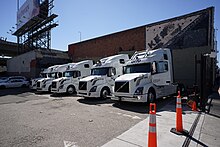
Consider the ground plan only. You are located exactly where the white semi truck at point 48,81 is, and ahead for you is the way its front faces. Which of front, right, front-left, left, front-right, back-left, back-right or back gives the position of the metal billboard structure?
back-right

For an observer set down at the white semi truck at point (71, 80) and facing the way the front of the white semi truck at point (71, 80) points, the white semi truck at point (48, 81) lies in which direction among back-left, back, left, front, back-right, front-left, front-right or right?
right

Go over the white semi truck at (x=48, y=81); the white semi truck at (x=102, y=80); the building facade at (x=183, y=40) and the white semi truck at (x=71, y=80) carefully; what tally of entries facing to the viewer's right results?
0

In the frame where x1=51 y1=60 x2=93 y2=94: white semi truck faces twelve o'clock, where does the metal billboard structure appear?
The metal billboard structure is roughly at 4 o'clock from the white semi truck.

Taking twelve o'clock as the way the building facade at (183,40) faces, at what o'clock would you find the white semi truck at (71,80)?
The white semi truck is roughly at 1 o'clock from the building facade.

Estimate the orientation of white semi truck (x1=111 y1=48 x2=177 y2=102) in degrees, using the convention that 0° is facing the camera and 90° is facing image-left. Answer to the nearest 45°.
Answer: approximately 45°

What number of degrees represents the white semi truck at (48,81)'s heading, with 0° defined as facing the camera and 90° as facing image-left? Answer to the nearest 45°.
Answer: approximately 45°

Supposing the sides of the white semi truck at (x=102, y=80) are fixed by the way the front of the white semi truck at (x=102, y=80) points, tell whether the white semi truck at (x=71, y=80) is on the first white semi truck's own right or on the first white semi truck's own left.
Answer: on the first white semi truck's own right

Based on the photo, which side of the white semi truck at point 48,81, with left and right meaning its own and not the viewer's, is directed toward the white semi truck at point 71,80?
left

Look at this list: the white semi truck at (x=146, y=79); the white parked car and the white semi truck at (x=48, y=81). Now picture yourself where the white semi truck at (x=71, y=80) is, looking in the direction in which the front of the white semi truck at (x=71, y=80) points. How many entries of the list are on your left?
1

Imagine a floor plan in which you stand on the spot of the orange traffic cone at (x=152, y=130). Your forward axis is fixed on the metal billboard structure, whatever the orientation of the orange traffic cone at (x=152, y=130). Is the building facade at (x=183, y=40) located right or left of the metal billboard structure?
right

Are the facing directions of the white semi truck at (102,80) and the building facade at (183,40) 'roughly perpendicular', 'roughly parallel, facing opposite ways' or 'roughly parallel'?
roughly parallel

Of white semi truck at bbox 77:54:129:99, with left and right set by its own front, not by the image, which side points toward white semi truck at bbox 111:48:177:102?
left

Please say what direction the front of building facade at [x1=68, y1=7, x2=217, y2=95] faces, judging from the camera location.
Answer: facing the viewer and to the left of the viewer

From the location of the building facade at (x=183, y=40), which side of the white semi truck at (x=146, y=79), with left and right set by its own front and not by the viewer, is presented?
back

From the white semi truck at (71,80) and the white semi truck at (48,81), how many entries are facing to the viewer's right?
0

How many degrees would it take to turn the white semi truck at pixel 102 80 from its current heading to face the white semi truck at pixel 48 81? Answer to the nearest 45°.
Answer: approximately 90° to its right

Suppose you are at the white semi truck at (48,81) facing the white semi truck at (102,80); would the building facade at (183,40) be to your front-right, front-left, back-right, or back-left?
front-left

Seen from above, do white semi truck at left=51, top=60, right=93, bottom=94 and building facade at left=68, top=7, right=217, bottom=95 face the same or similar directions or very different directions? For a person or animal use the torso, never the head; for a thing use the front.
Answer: same or similar directions
